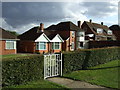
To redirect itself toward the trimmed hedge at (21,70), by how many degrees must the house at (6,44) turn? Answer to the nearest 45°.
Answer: approximately 45° to its right

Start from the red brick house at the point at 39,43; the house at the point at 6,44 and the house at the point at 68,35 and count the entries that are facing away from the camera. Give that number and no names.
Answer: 0

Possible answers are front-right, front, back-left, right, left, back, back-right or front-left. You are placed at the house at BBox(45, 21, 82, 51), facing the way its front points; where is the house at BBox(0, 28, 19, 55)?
right

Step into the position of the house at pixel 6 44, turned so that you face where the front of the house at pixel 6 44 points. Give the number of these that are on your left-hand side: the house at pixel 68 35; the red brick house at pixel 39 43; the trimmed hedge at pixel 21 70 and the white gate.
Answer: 2

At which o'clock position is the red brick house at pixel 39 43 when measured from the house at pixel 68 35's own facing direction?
The red brick house is roughly at 3 o'clock from the house.

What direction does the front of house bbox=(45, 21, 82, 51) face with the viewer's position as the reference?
facing the viewer and to the right of the viewer

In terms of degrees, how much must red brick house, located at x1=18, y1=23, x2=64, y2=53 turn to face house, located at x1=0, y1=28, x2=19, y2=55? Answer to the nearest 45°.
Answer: approximately 90° to its right

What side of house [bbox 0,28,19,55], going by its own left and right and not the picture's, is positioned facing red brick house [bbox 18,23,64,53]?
left

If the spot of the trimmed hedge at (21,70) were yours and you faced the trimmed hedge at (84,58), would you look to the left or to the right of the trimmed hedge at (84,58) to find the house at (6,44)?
left

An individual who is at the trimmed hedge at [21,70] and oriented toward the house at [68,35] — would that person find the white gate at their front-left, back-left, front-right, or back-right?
front-right
